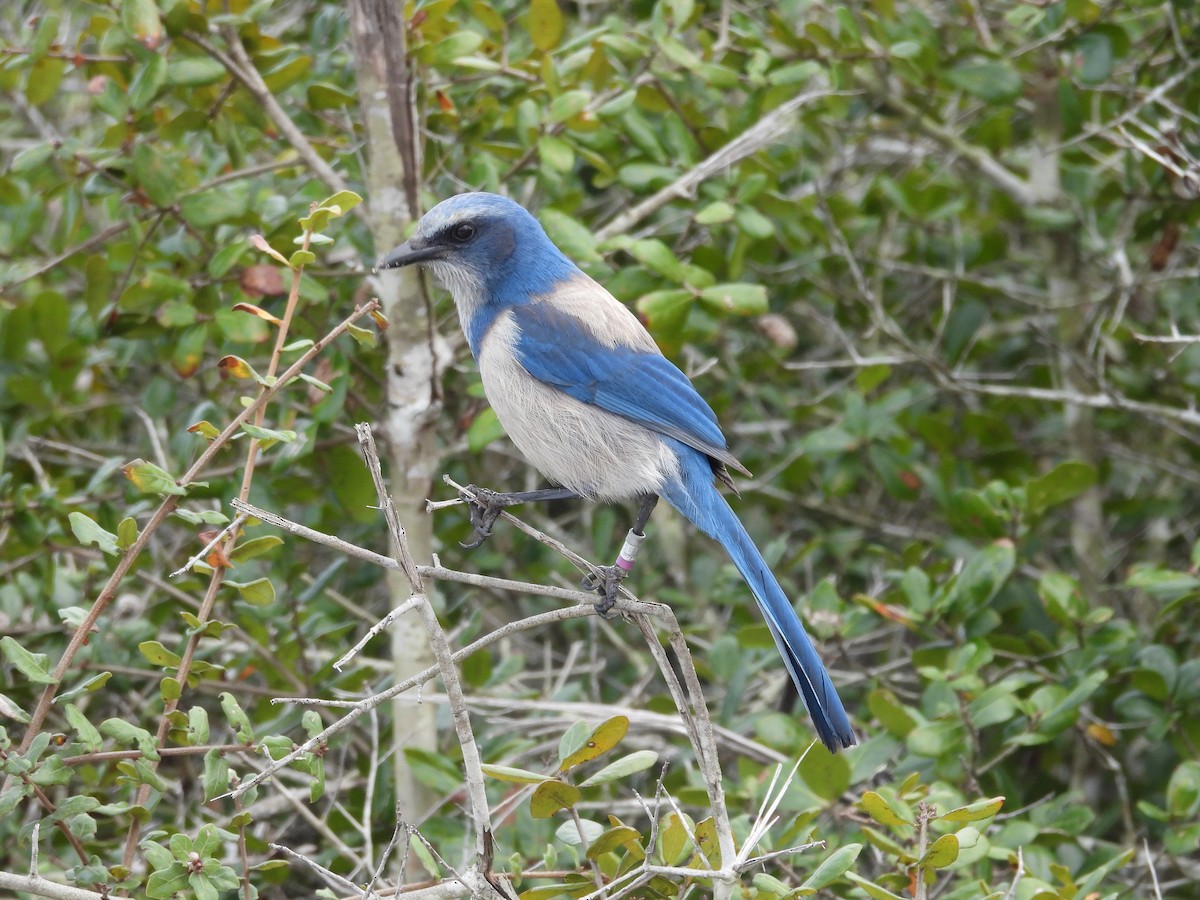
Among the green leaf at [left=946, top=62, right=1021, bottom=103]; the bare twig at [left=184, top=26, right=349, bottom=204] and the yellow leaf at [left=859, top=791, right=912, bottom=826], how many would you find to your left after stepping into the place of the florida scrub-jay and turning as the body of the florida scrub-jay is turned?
1

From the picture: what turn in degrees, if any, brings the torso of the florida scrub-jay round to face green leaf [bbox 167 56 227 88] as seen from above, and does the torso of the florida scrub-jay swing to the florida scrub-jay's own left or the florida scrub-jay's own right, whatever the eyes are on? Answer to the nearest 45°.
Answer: approximately 45° to the florida scrub-jay's own right

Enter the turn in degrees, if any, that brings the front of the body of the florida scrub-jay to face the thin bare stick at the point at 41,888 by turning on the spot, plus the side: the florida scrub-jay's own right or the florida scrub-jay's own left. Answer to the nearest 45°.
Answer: approximately 45° to the florida scrub-jay's own left

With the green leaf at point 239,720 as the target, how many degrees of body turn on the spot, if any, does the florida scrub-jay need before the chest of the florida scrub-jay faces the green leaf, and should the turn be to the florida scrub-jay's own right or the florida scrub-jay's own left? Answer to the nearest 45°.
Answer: approximately 45° to the florida scrub-jay's own left

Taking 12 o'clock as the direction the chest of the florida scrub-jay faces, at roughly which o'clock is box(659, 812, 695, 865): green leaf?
The green leaf is roughly at 9 o'clock from the florida scrub-jay.

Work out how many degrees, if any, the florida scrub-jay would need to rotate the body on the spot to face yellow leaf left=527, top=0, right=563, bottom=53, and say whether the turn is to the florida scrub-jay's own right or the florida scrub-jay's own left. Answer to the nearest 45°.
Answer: approximately 90° to the florida scrub-jay's own right

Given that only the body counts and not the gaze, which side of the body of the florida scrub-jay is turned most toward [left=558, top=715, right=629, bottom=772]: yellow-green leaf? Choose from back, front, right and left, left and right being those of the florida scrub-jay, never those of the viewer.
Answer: left

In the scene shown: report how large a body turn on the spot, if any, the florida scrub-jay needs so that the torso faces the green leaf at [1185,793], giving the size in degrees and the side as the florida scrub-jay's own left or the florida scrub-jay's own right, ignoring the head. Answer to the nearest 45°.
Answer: approximately 135° to the florida scrub-jay's own left

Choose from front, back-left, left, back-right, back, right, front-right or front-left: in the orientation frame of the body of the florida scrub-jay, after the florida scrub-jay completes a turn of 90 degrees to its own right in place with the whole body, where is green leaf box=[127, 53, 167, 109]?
front-left

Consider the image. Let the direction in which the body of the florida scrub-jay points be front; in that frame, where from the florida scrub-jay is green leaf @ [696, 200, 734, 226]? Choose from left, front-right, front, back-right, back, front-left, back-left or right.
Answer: back-right

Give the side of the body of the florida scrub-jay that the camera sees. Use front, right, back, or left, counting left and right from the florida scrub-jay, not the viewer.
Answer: left

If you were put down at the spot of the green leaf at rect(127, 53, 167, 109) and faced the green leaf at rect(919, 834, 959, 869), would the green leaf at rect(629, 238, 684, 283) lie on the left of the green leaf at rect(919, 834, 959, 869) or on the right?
left
